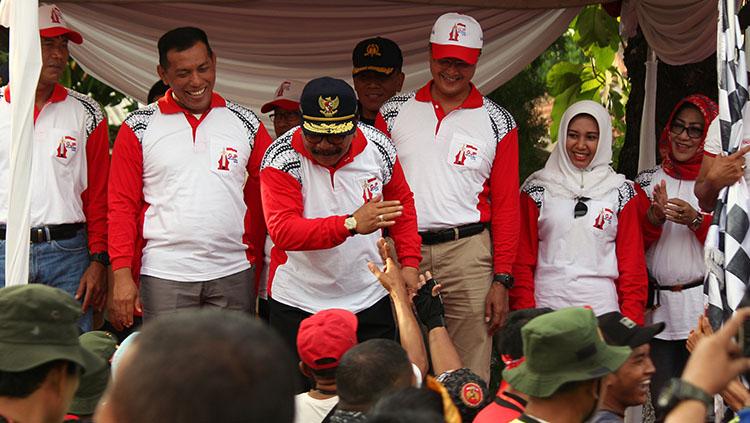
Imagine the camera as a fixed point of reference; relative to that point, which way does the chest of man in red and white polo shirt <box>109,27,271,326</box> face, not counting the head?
toward the camera

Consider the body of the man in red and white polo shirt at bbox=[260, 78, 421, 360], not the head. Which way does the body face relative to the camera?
toward the camera

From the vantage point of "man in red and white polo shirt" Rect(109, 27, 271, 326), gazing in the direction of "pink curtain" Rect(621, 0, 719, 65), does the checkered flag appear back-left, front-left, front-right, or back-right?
front-right

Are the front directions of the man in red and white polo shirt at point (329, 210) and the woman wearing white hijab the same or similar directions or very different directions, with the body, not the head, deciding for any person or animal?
same or similar directions

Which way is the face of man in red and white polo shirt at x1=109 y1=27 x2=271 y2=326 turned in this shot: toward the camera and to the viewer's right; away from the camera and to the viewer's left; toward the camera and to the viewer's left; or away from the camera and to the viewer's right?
toward the camera and to the viewer's right

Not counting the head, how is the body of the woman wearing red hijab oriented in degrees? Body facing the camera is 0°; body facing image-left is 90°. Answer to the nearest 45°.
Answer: approximately 0°

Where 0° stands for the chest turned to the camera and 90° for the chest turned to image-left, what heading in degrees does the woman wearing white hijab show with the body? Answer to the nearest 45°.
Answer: approximately 0°

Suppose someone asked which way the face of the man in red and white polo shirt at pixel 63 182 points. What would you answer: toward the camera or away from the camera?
toward the camera

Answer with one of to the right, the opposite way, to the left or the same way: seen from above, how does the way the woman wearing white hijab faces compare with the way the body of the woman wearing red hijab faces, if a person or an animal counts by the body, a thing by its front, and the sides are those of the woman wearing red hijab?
the same way

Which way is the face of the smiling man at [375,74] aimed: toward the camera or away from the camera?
toward the camera

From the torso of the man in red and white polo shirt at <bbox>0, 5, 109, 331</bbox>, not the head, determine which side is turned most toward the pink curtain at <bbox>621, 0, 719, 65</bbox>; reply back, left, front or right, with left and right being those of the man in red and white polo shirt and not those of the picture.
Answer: left

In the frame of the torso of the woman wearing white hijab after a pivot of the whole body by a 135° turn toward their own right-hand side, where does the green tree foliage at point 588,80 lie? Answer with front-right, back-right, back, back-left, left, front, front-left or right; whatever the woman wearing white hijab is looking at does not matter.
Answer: front-right

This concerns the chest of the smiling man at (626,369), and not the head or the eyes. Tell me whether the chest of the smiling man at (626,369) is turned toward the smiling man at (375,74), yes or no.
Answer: no
